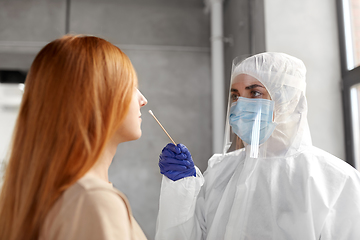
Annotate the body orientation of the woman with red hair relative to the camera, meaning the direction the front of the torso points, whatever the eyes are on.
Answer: to the viewer's right

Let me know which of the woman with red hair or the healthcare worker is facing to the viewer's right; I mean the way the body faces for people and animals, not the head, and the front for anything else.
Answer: the woman with red hair

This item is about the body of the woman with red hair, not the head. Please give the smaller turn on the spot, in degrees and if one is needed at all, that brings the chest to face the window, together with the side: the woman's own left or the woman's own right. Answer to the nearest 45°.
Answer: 0° — they already face it

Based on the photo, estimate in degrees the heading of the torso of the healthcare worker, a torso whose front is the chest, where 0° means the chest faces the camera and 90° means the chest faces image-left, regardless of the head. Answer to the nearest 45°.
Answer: approximately 45°

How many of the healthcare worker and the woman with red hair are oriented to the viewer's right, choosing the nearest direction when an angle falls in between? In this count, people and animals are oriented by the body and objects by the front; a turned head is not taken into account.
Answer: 1

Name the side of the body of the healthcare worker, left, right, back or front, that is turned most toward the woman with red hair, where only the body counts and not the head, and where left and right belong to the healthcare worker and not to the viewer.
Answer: front

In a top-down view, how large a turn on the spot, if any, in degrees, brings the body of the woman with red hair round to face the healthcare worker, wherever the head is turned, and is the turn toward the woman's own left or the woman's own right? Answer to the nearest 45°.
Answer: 0° — they already face them

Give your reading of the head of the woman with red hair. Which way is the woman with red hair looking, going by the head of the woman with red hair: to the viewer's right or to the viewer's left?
to the viewer's right

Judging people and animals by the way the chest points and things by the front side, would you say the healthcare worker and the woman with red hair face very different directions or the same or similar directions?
very different directions

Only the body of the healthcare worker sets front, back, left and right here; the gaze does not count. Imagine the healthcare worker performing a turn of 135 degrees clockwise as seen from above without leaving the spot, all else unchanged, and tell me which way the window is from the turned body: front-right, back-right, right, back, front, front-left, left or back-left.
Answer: front-right
